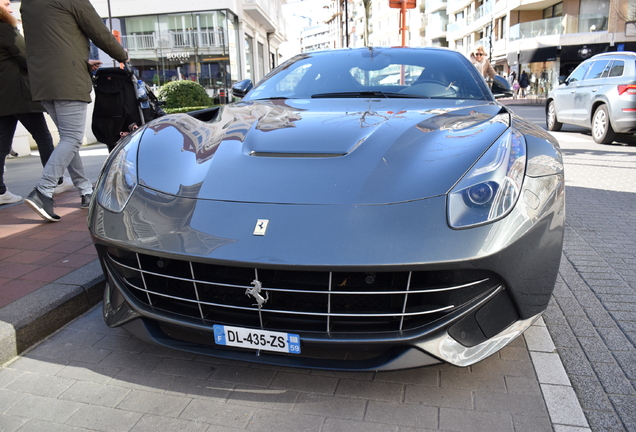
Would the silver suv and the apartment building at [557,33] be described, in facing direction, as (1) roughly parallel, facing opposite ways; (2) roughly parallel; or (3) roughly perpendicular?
roughly perpendicular

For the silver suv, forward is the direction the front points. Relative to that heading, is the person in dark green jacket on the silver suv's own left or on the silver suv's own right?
on the silver suv's own left

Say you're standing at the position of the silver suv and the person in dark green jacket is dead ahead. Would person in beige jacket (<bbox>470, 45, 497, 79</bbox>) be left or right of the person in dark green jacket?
right

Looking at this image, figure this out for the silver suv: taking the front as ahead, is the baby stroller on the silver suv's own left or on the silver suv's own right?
on the silver suv's own left

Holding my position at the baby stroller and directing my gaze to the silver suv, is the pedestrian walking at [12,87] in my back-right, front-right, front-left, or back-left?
back-left

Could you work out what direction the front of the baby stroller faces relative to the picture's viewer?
facing away from the viewer and to the right of the viewer

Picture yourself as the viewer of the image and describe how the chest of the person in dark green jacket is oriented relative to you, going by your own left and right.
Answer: facing away from the viewer and to the right of the viewer

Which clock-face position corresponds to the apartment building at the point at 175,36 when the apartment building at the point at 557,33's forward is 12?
the apartment building at the point at 175,36 is roughly at 12 o'clock from the apartment building at the point at 557,33.
